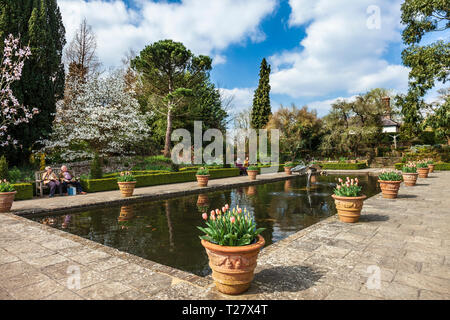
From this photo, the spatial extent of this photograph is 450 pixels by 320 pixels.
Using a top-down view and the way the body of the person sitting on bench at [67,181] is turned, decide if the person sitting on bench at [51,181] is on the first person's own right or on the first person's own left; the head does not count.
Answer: on the first person's own right

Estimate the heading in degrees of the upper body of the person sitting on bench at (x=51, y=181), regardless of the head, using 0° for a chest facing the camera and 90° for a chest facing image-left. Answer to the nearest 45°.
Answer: approximately 315°

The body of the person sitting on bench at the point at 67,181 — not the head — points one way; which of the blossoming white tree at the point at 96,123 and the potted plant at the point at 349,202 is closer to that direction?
the potted plant

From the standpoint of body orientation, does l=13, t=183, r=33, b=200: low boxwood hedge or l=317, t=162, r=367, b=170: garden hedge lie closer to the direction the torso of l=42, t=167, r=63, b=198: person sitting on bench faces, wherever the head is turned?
the garden hedge

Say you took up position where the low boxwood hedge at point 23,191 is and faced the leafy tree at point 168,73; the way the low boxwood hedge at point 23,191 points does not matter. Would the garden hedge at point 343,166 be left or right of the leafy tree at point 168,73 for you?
right

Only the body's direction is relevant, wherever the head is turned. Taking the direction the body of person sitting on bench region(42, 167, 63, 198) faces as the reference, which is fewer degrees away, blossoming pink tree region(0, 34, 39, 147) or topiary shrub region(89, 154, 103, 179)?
the topiary shrub

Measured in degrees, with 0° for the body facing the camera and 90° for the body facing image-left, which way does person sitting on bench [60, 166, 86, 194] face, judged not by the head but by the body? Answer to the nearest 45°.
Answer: approximately 315°

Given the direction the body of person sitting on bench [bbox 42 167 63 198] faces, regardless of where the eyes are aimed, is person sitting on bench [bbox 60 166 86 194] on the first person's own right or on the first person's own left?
on the first person's own left
